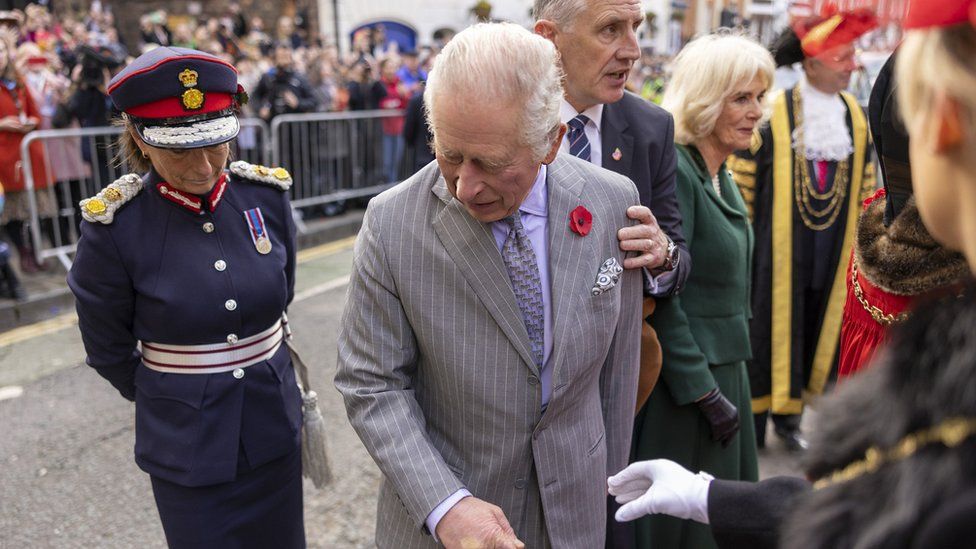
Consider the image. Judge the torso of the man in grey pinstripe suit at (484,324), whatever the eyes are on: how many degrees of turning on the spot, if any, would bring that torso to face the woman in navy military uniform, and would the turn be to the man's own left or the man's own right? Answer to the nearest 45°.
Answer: approximately 135° to the man's own right

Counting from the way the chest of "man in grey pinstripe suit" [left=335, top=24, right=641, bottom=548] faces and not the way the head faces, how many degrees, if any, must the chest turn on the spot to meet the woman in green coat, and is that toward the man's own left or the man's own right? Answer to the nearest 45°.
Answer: approximately 135° to the man's own left

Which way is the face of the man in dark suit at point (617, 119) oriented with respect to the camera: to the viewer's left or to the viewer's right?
to the viewer's right

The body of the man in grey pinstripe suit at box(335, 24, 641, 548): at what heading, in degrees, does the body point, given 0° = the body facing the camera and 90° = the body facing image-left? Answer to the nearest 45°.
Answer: approximately 0°

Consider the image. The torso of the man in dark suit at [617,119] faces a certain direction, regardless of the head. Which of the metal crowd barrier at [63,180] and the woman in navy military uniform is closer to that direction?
the woman in navy military uniform

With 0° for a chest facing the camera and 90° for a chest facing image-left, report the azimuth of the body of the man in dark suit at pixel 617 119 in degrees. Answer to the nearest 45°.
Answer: approximately 0°

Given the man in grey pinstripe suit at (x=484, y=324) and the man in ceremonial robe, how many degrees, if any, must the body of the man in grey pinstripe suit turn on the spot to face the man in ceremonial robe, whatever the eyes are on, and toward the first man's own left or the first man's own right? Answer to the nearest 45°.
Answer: approximately 135° to the first man's own left

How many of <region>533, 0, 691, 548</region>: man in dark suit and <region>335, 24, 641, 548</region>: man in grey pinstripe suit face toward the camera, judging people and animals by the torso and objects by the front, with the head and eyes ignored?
2
